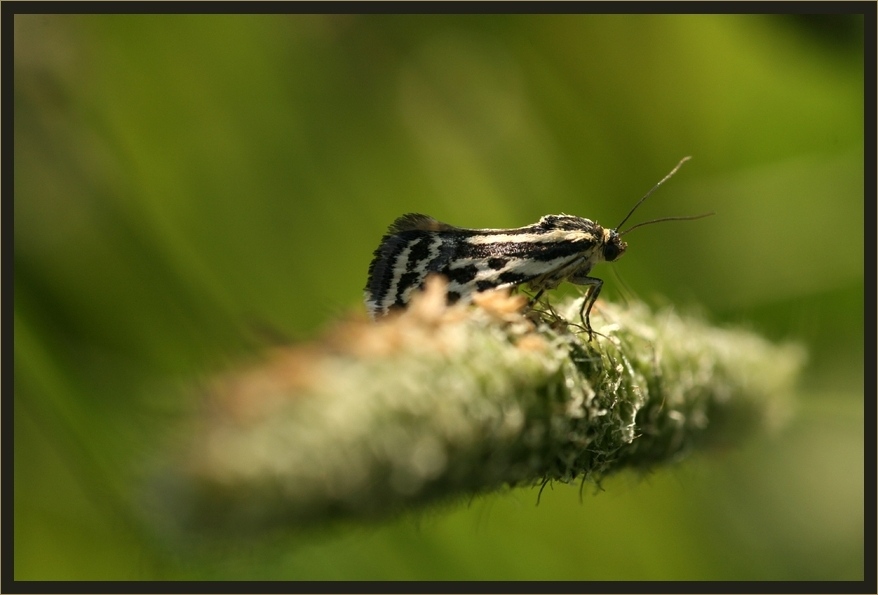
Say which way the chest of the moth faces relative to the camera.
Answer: to the viewer's right
